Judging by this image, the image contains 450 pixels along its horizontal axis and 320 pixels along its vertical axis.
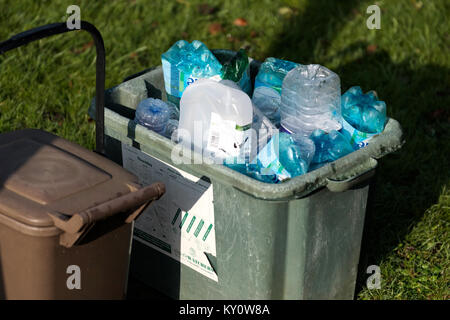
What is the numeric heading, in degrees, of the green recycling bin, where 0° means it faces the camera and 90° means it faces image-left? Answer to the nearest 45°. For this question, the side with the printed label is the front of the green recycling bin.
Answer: approximately 45°
